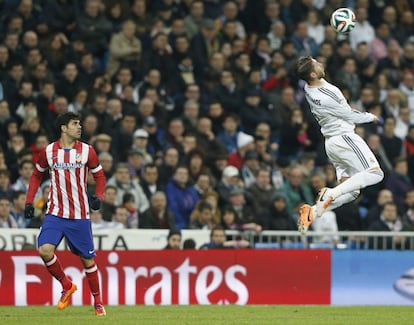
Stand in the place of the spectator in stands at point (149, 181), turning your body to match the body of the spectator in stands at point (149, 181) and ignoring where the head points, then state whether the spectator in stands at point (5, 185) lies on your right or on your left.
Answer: on your right

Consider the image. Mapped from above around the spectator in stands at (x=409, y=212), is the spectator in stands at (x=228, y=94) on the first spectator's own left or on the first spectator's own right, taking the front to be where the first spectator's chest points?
on the first spectator's own right

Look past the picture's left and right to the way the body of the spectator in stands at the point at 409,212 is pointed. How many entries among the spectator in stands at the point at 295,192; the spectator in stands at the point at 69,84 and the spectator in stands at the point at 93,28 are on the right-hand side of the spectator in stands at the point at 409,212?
3

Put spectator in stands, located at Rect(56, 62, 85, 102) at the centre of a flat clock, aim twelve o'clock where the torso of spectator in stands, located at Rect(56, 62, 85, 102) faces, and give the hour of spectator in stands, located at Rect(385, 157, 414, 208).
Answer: spectator in stands, located at Rect(385, 157, 414, 208) is roughly at 9 o'clock from spectator in stands, located at Rect(56, 62, 85, 102).

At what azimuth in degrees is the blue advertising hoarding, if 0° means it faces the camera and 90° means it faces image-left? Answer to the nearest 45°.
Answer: approximately 0°
